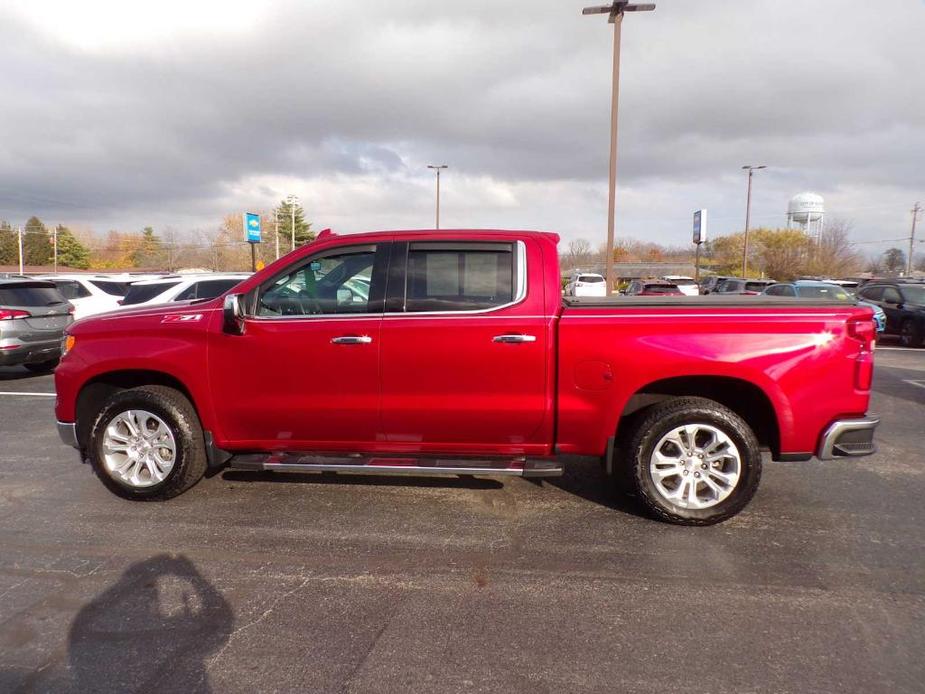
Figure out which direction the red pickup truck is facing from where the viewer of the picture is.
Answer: facing to the left of the viewer

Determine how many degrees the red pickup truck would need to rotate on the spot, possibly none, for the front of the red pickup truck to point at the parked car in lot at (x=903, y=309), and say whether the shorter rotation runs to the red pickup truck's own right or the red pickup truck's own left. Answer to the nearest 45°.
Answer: approximately 135° to the red pickup truck's own right

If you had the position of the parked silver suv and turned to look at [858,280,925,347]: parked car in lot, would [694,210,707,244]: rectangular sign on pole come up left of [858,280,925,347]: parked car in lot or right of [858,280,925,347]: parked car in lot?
left

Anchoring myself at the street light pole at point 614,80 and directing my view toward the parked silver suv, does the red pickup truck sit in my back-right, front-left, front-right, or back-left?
front-left

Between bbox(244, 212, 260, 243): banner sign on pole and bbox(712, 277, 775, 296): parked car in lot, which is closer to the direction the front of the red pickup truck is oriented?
the banner sign on pole

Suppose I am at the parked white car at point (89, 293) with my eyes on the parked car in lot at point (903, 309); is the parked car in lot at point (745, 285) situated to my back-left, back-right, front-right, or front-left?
front-left

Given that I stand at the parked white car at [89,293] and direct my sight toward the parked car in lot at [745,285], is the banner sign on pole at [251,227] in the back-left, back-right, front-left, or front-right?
front-left

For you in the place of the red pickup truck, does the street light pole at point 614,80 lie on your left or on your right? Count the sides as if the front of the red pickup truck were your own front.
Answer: on your right

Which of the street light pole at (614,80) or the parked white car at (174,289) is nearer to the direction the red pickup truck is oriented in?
the parked white car

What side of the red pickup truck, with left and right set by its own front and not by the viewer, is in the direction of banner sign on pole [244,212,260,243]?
right

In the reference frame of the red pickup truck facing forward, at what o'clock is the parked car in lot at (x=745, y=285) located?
The parked car in lot is roughly at 4 o'clock from the red pickup truck.

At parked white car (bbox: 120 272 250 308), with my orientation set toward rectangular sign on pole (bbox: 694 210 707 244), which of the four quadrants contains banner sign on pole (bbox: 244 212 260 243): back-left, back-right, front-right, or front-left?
front-left

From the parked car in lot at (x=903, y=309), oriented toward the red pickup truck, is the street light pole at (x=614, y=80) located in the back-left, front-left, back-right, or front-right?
front-right

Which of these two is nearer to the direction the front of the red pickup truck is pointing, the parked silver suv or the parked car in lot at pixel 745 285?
the parked silver suv

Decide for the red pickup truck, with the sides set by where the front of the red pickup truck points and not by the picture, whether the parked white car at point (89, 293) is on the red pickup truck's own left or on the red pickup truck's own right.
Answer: on the red pickup truck's own right

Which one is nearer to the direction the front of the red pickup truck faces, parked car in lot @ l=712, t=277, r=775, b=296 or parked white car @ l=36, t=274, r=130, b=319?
the parked white car
